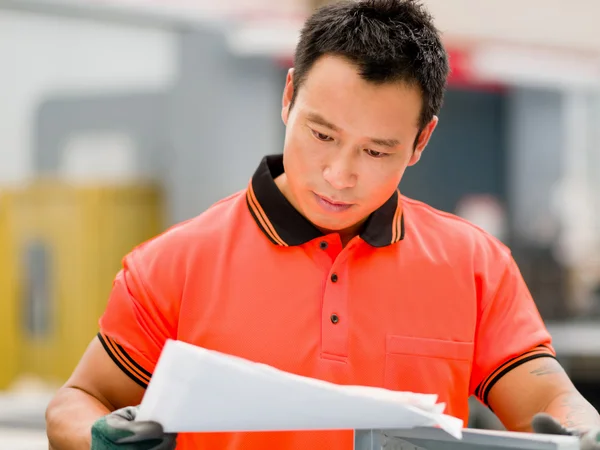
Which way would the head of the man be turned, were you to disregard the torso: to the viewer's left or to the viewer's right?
to the viewer's left

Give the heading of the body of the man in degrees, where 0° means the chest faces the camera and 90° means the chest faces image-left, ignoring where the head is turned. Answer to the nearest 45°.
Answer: approximately 0°

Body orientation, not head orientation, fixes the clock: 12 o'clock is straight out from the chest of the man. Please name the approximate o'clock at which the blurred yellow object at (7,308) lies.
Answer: The blurred yellow object is roughly at 5 o'clock from the man.

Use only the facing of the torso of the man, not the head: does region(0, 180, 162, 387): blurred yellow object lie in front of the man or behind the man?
behind
